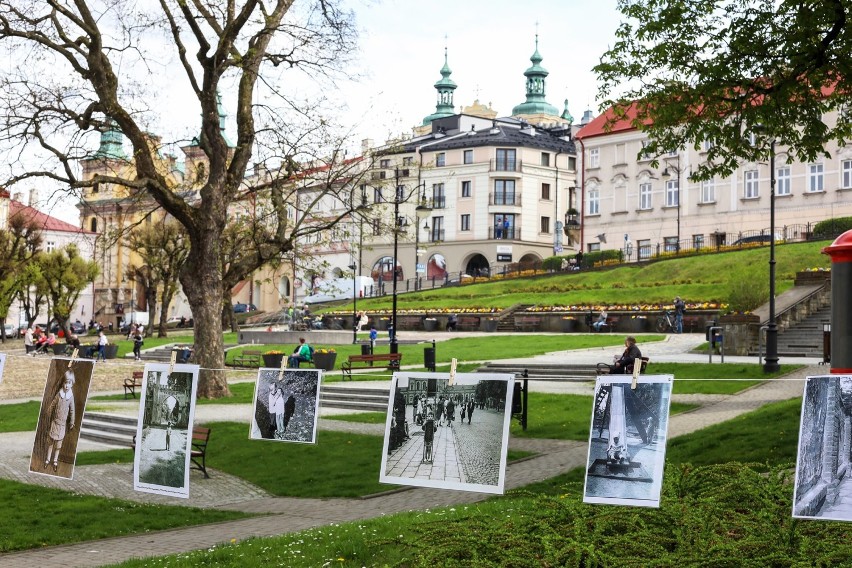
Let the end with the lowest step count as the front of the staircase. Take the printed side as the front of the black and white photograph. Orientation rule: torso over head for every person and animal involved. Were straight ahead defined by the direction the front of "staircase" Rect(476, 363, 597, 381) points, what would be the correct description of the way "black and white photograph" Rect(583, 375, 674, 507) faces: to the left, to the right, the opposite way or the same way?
the same way

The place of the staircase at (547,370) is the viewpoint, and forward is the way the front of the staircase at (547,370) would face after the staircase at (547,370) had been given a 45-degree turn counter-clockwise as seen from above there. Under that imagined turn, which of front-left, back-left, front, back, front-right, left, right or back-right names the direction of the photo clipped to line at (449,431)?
front-right

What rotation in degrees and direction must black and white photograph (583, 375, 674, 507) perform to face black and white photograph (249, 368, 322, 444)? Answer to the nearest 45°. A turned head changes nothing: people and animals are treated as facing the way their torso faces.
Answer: approximately 135° to its right

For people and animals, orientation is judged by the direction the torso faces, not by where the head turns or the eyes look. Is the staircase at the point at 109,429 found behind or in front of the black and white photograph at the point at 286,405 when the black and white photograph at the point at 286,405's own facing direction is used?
behind

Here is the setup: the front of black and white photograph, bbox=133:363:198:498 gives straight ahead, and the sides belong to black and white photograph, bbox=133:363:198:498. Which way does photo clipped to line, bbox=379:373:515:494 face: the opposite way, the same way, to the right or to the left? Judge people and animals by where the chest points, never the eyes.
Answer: the same way

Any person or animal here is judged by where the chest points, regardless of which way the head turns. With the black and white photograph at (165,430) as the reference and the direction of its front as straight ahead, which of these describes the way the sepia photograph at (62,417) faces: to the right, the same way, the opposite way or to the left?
the same way

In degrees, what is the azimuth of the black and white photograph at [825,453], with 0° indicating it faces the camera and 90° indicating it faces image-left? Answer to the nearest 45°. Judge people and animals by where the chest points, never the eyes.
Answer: approximately 0°

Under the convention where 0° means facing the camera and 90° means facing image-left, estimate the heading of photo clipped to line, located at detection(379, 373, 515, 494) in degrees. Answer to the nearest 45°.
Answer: approximately 0°

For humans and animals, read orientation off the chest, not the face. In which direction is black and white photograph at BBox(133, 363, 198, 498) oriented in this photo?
toward the camera

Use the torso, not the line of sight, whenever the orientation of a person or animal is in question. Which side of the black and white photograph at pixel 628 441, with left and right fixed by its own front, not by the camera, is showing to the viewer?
front

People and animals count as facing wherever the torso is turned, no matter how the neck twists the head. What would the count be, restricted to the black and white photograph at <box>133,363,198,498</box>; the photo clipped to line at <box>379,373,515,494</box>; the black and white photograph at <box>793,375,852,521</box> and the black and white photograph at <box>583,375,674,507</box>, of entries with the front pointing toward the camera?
4

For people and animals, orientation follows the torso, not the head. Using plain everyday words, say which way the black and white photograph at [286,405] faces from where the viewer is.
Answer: facing the viewer

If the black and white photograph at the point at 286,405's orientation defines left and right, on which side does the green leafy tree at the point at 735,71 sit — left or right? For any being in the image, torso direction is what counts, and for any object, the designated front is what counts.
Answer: on its left

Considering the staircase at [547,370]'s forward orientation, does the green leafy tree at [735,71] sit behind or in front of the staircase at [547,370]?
in front

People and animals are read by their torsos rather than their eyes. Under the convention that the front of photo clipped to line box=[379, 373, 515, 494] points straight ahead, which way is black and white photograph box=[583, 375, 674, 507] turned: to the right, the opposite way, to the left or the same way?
the same way

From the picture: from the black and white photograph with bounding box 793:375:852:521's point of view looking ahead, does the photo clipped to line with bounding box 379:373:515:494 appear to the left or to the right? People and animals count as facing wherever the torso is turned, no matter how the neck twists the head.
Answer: on its right
